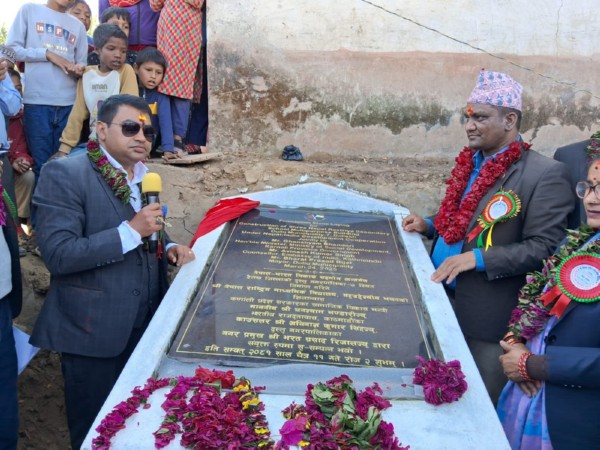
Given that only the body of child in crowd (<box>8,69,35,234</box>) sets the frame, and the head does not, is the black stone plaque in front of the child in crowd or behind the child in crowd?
in front

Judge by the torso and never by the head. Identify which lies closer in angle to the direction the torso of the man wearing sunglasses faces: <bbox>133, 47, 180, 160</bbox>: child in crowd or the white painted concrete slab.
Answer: the white painted concrete slab

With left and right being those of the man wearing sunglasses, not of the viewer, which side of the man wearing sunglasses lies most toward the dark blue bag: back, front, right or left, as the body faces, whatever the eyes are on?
left

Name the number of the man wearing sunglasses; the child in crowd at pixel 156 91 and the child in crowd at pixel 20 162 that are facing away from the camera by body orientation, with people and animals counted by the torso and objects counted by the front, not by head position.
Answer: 0

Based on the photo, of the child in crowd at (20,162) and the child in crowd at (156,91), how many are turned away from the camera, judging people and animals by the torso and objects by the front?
0

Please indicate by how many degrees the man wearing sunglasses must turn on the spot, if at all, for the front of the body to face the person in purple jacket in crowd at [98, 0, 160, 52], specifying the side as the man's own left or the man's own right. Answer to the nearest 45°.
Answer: approximately 135° to the man's own left

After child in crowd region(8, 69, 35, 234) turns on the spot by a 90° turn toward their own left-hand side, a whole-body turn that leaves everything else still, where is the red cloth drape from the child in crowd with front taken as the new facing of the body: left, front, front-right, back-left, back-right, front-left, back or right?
right

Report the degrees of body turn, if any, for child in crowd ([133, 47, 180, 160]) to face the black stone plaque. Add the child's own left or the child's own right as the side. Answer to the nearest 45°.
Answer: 0° — they already face it

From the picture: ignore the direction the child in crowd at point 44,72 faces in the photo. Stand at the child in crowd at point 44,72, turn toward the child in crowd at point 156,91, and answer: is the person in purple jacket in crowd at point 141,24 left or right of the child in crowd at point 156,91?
left

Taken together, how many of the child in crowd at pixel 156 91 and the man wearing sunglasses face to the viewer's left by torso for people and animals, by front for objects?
0

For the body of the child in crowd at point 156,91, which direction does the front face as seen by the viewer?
toward the camera

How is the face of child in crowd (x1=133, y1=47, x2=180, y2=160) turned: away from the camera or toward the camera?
toward the camera

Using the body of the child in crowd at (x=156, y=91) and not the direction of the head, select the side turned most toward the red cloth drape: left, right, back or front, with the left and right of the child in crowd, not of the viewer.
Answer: front

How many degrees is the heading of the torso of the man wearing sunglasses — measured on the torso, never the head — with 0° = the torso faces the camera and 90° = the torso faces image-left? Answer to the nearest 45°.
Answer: approximately 315°

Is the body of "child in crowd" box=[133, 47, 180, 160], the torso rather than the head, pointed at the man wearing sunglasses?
yes
